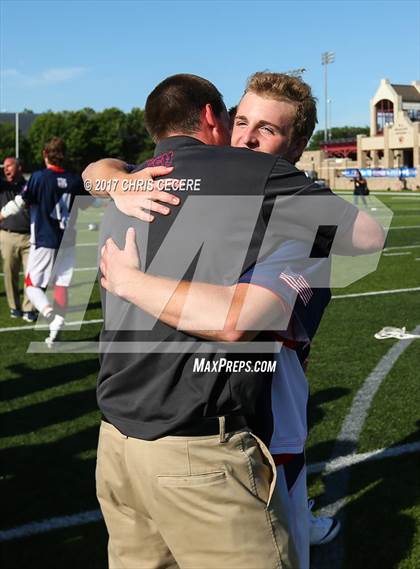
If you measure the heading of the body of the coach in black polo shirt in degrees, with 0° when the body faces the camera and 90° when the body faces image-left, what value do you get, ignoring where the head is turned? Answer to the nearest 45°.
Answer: approximately 225°

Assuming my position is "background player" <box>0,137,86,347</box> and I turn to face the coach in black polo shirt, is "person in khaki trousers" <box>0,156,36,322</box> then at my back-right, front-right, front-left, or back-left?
back-right

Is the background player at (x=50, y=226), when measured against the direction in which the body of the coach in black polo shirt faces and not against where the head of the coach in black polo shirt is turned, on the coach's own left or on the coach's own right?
on the coach's own left

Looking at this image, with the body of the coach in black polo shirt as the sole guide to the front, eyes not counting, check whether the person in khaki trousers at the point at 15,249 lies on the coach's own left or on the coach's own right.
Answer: on the coach's own left
